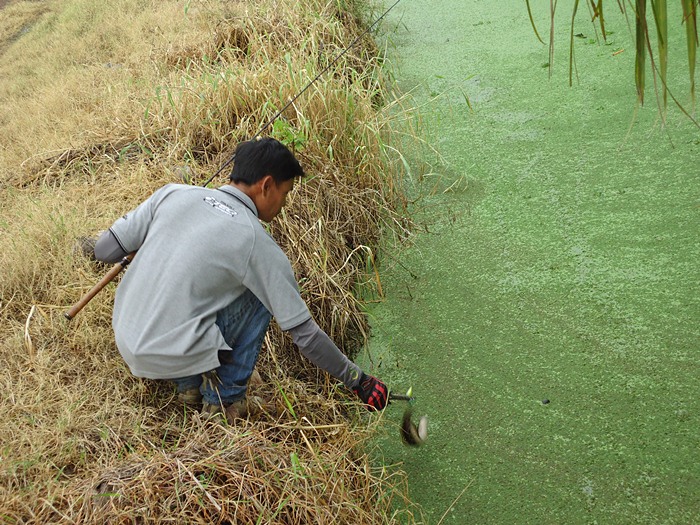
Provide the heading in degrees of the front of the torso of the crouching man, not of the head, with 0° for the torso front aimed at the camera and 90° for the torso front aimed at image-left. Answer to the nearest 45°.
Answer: approximately 225°
